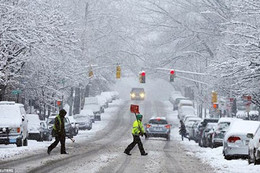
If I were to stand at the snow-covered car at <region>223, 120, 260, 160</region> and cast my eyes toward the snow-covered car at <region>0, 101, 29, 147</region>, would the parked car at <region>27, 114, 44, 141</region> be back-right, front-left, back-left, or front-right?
front-right

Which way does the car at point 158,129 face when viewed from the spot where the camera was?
facing away from the viewer

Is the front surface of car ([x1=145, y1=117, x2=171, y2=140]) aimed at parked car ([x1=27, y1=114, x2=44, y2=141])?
no

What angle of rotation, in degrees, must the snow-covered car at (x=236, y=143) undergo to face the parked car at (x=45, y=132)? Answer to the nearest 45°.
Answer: approximately 45° to its left

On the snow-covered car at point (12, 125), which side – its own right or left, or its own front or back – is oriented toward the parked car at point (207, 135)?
left

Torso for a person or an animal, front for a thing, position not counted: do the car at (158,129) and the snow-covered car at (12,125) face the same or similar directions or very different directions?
very different directions

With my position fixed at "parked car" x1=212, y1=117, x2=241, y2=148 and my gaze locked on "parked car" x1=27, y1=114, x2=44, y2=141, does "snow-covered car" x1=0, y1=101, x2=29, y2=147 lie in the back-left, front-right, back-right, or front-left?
front-left

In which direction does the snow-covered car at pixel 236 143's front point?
away from the camera

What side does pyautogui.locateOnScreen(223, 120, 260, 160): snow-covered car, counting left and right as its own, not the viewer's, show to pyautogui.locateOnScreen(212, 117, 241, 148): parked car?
front

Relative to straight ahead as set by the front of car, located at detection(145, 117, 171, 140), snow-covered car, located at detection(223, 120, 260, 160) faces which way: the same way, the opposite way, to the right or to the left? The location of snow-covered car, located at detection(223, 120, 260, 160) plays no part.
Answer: the same way

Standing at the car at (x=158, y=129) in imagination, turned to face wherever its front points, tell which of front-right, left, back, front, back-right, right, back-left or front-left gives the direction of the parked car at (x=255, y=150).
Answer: back

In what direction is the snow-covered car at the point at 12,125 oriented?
toward the camera

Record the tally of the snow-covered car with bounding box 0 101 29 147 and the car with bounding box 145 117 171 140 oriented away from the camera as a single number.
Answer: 1
